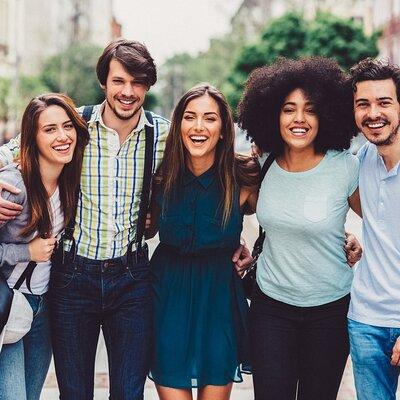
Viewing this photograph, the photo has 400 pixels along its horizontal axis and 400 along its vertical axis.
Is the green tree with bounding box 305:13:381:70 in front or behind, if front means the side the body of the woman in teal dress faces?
behind

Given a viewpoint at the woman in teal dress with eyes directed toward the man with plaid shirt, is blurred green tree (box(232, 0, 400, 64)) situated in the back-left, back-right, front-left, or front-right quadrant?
back-right

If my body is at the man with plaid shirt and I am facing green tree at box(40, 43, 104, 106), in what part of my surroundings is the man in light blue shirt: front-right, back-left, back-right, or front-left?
back-right

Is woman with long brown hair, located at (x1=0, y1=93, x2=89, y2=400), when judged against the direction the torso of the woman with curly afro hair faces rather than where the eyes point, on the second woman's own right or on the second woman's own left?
on the second woman's own right

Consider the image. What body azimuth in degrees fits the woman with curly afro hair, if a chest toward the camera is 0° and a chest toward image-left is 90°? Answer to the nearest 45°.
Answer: approximately 0°

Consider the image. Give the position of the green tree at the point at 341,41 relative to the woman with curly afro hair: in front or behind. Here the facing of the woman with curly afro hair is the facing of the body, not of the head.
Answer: behind

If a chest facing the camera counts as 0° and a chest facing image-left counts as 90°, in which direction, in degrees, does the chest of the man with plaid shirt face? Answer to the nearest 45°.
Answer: approximately 0°

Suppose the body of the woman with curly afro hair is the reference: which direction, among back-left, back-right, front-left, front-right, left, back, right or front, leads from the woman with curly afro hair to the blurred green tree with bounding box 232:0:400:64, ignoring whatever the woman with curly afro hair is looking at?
back

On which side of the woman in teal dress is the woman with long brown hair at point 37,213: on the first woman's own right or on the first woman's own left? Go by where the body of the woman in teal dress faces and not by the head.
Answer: on the first woman's own right
